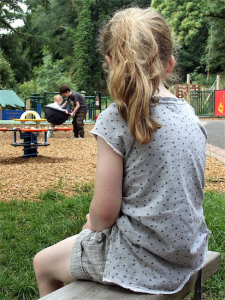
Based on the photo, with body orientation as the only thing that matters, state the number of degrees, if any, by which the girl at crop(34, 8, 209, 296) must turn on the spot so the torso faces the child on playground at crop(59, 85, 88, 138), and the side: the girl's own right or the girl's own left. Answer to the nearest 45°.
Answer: approximately 45° to the girl's own right

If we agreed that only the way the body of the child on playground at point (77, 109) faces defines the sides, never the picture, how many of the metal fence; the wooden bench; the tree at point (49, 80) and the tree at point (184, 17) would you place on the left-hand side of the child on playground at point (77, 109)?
1

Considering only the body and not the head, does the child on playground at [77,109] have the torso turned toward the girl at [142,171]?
no

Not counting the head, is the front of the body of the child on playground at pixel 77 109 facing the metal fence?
no

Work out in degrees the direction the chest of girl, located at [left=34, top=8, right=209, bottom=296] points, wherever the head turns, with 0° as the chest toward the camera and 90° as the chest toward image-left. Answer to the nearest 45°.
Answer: approximately 135°

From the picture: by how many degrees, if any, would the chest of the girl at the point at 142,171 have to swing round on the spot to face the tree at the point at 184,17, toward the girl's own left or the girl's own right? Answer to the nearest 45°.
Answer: approximately 45° to the girl's own right

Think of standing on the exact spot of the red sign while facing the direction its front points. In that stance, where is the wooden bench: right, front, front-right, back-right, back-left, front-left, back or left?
front

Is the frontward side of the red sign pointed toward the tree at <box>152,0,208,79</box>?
no

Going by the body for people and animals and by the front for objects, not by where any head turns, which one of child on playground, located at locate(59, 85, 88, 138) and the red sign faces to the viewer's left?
the child on playground

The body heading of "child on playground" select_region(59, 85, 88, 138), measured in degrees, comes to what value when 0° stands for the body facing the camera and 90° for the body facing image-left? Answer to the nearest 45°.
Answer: approximately 90°

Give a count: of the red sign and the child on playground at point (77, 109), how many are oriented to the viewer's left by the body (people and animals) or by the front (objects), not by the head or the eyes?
1

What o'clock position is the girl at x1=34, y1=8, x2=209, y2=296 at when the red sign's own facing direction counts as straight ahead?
The girl is roughly at 12 o'clock from the red sign.

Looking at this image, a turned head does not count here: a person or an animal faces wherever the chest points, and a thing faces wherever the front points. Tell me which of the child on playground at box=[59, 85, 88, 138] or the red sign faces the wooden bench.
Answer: the red sign

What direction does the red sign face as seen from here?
toward the camera
